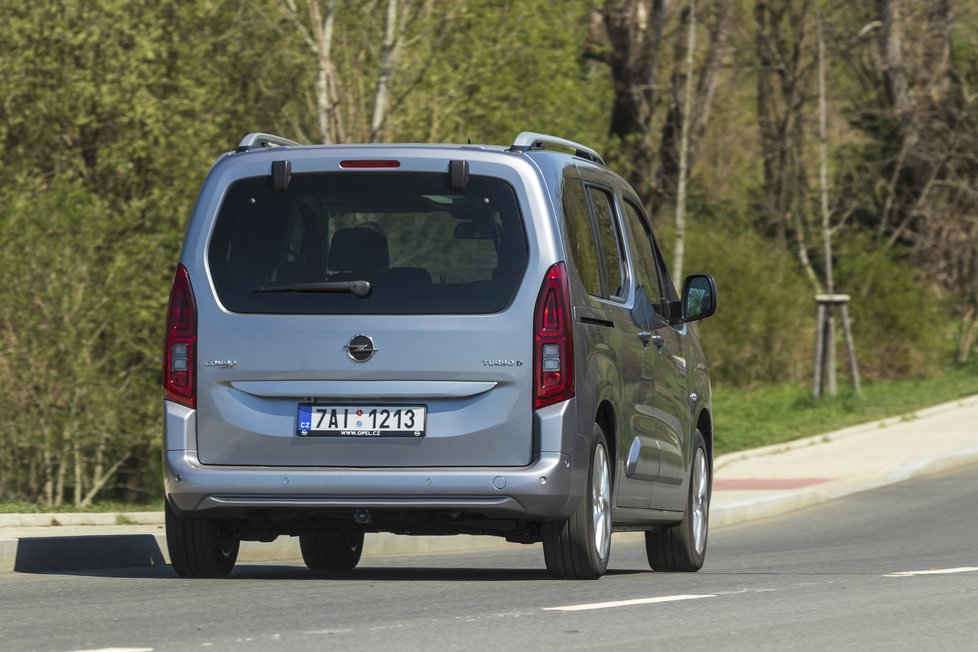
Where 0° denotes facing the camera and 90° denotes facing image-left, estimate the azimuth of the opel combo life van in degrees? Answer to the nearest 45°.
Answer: approximately 180°

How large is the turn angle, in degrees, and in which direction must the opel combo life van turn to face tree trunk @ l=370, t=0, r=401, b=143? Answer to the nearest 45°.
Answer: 0° — it already faces it

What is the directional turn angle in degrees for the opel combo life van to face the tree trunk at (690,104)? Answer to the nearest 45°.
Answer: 0° — it already faces it

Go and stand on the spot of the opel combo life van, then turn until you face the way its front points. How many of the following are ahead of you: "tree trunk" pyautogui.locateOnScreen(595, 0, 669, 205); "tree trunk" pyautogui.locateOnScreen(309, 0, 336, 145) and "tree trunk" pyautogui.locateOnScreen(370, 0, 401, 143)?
3
